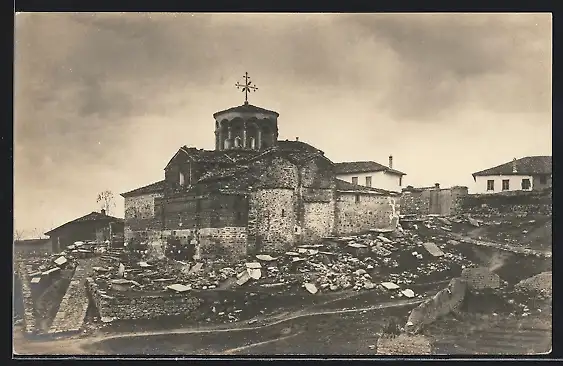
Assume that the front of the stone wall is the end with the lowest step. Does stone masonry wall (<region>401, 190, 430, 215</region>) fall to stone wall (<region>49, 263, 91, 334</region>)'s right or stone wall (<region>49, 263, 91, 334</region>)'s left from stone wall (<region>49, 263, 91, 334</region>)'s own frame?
on its left

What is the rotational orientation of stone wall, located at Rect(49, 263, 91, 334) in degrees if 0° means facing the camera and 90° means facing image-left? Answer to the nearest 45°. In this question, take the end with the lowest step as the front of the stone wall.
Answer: approximately 0°

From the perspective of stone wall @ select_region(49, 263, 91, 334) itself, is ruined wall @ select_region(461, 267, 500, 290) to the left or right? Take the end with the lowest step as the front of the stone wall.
on its left

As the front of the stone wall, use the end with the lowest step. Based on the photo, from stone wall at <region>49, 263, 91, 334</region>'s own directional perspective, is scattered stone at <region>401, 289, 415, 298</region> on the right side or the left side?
on its left

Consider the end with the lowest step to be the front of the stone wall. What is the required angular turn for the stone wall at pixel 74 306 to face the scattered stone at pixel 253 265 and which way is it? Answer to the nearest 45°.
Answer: approximately 90° to its left
